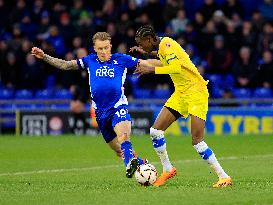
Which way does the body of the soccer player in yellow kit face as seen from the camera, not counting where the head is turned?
to the viewer's left

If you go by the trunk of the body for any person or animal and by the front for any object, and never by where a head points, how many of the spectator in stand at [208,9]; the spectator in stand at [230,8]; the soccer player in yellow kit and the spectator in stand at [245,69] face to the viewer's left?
1

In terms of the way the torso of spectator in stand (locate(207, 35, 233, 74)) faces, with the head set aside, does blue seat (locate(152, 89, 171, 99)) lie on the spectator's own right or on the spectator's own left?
on the spectator's own right

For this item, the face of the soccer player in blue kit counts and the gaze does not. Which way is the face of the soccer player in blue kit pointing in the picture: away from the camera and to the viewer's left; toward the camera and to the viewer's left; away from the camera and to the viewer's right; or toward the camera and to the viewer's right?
toward the camera and to the viewer's right

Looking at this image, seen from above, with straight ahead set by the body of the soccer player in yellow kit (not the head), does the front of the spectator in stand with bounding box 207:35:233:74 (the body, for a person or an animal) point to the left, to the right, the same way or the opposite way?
to the left

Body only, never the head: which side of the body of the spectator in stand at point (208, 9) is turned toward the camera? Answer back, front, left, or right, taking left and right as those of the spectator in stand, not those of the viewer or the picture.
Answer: front

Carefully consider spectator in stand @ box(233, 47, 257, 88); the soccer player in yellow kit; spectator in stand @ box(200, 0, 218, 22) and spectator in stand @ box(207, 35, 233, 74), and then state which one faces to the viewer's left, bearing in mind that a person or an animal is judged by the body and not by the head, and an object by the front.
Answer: the soccer player in yellow kit

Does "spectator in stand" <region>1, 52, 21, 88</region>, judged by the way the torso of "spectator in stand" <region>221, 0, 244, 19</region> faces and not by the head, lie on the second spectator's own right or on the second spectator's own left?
on the second spectator's own right
